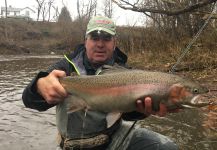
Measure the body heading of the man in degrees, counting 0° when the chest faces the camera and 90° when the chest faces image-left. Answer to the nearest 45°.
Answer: approximately 0°
